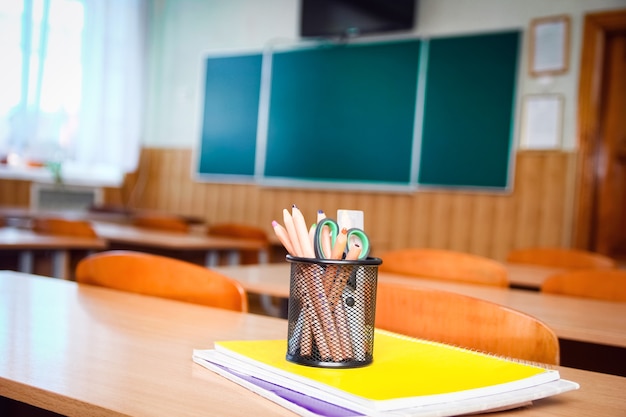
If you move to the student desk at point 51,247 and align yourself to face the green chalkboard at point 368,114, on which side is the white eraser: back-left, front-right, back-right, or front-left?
back-right

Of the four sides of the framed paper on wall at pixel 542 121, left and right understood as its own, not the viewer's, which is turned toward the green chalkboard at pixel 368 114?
right

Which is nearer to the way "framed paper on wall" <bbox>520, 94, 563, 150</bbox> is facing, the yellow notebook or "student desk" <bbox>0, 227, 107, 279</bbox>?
the yellow notebook

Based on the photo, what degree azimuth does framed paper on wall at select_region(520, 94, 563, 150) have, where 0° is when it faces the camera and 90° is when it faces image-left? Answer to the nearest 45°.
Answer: approximately 0°

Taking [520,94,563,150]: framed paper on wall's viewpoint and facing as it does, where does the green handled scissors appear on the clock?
The green handled scissors is roughly at 12 o'clock from the framed paper on wall.

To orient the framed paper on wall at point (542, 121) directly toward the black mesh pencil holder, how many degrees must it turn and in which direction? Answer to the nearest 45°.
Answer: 0° — it already faces it

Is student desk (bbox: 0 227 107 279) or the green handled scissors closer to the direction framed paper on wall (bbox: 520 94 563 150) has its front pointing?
the green handled scissors

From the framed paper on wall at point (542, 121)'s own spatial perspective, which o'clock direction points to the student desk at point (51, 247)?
The student desk is roughly at 1 o'clock from the framed paper on wall.

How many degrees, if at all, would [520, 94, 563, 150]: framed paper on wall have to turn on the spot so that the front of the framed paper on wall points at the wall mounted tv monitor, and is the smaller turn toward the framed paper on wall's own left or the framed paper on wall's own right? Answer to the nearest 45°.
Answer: approximately 90° to the framed paper on wall's own right
